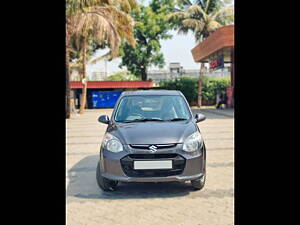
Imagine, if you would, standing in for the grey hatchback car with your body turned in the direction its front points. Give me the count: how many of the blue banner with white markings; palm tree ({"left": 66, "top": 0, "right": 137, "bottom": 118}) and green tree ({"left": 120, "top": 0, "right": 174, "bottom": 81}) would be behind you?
3

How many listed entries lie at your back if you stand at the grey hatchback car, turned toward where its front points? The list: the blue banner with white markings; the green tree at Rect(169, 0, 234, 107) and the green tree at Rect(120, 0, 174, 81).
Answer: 3

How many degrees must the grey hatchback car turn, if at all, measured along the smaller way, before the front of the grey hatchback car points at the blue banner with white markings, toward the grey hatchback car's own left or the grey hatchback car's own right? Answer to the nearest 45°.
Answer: approximately 180°

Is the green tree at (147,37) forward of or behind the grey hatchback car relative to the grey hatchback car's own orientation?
behind

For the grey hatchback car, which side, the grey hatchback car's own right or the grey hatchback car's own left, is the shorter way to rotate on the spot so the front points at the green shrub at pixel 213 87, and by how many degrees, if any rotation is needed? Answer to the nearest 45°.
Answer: approximately 180°

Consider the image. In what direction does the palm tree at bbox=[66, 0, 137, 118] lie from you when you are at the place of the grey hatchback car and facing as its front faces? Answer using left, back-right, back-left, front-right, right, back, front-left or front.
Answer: back

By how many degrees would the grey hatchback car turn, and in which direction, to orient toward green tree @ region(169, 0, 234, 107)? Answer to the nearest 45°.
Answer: approximately 180°

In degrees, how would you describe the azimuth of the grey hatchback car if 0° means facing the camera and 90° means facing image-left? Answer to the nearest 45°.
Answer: approximately 0°
